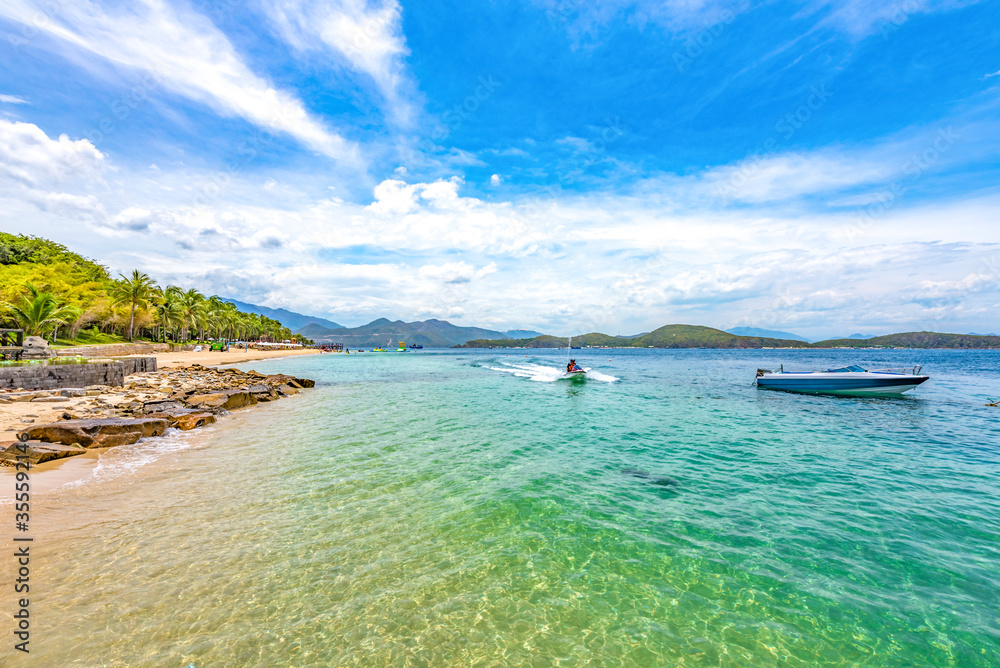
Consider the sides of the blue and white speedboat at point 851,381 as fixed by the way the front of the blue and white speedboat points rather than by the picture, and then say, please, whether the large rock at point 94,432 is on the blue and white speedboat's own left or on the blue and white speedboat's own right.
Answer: on the blue and white speedboat's own right

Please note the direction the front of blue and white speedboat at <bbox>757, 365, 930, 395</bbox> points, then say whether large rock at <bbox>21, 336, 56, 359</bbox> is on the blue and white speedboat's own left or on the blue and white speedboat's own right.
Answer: on the blue and white speedboat's own right

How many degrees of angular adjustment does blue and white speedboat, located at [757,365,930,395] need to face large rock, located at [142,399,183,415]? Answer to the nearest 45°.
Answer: approximately 135° to its right

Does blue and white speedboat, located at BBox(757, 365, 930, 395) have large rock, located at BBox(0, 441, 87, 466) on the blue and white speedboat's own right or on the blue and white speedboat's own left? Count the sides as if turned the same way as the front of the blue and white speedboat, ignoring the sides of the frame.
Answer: on the blue and white speedboat's own right

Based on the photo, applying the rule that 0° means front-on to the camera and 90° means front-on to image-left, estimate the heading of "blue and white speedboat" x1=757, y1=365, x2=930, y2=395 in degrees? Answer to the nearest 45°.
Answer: approximately 270°

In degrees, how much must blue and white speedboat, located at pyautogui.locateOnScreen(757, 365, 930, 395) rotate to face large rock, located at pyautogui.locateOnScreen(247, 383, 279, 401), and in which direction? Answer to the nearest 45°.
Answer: approximately 135° to its right

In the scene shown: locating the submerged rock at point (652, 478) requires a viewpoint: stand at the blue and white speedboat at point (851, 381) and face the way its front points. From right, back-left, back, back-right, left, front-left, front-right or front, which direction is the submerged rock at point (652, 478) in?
right

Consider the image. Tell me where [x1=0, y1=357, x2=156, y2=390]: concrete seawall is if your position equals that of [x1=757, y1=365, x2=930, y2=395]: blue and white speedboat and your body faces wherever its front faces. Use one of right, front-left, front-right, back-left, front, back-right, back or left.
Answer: back-right

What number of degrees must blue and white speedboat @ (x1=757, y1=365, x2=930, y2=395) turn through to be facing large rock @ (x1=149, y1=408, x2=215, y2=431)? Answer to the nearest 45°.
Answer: approximately 135° to its right
